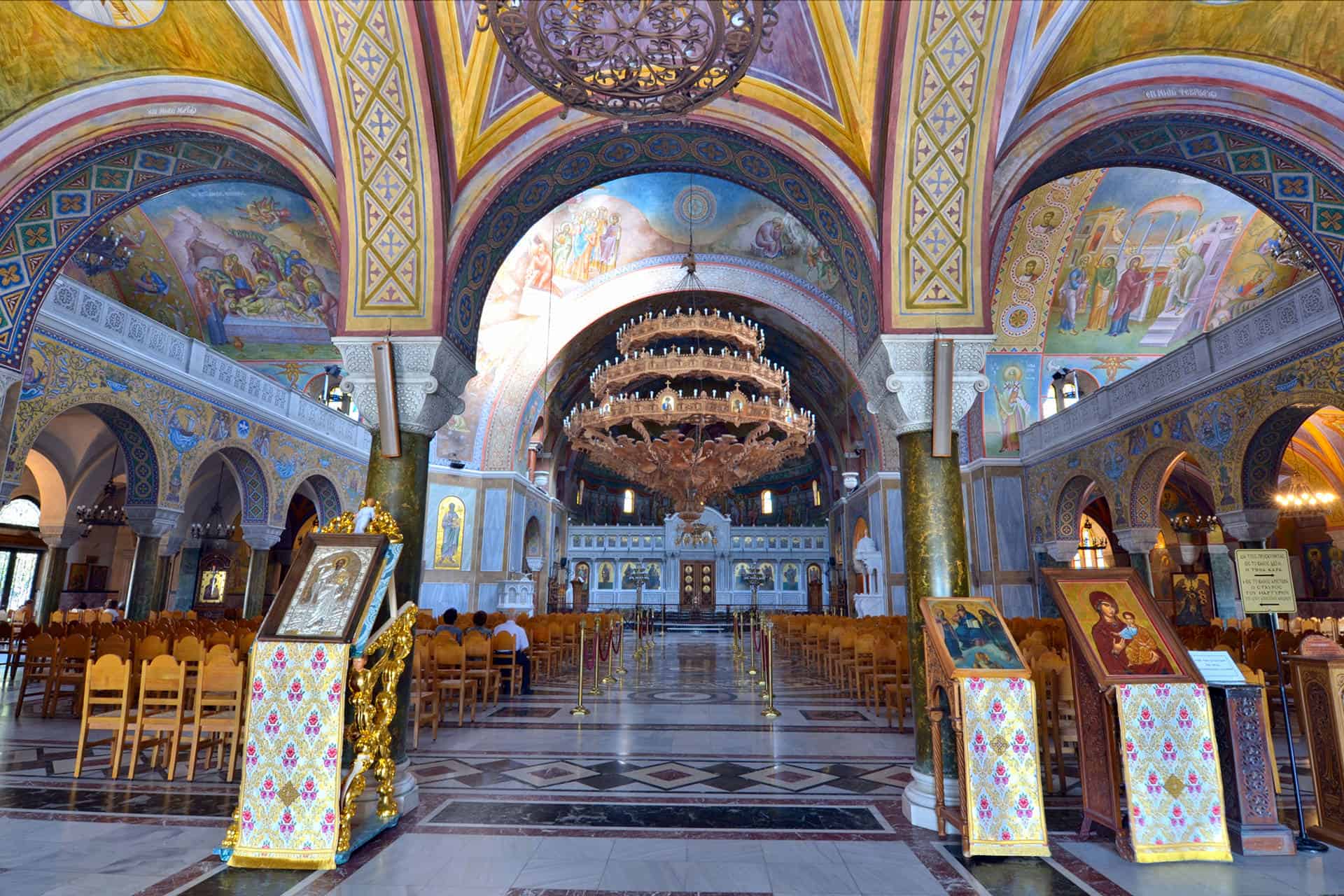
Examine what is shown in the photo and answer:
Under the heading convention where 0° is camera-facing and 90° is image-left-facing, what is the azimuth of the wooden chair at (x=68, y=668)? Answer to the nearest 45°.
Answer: approximately 225°

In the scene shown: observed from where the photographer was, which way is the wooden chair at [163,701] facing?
facing away from the viewer and to the right of the viewer

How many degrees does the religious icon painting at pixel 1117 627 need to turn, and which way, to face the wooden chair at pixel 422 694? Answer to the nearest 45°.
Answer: approximately 135° to its right

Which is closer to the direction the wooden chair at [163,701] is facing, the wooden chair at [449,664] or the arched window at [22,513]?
the wooden chair

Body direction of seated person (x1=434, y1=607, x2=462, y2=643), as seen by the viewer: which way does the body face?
away from the camera

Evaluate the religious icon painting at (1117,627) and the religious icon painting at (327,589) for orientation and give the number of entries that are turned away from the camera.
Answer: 0

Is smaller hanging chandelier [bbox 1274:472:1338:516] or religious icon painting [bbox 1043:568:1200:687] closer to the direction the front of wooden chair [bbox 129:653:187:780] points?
the smaller hanging chandelier

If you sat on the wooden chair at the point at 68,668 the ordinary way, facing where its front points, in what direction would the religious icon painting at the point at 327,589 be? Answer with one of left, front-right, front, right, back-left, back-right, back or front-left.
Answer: back-right

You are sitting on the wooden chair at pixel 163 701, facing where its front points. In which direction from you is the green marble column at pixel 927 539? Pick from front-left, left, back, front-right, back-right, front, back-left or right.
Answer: right

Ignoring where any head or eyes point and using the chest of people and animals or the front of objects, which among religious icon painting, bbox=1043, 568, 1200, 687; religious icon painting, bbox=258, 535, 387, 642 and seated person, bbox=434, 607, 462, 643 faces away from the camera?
the seated person

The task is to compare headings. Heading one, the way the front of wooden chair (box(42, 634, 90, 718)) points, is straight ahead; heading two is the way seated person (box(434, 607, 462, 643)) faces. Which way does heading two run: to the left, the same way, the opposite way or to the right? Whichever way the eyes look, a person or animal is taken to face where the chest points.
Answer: the same way

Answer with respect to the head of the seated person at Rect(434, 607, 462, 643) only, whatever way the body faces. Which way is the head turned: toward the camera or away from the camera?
away from the camera

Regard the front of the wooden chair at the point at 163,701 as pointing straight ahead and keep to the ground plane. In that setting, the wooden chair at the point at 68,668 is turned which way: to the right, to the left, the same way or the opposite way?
the same way

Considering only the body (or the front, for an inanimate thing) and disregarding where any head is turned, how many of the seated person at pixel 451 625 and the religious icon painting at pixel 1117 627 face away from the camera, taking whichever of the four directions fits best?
1

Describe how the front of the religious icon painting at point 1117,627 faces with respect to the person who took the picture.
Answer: facing the viewer and to the right of the viewer

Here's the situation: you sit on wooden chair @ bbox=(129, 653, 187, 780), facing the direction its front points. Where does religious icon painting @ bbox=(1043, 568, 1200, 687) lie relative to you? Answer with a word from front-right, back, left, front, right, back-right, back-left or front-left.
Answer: right

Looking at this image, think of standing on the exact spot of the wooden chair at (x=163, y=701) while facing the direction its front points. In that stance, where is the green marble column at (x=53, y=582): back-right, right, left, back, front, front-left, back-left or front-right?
front-left

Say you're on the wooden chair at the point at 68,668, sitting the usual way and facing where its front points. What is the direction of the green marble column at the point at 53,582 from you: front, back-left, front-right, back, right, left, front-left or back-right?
front-left
